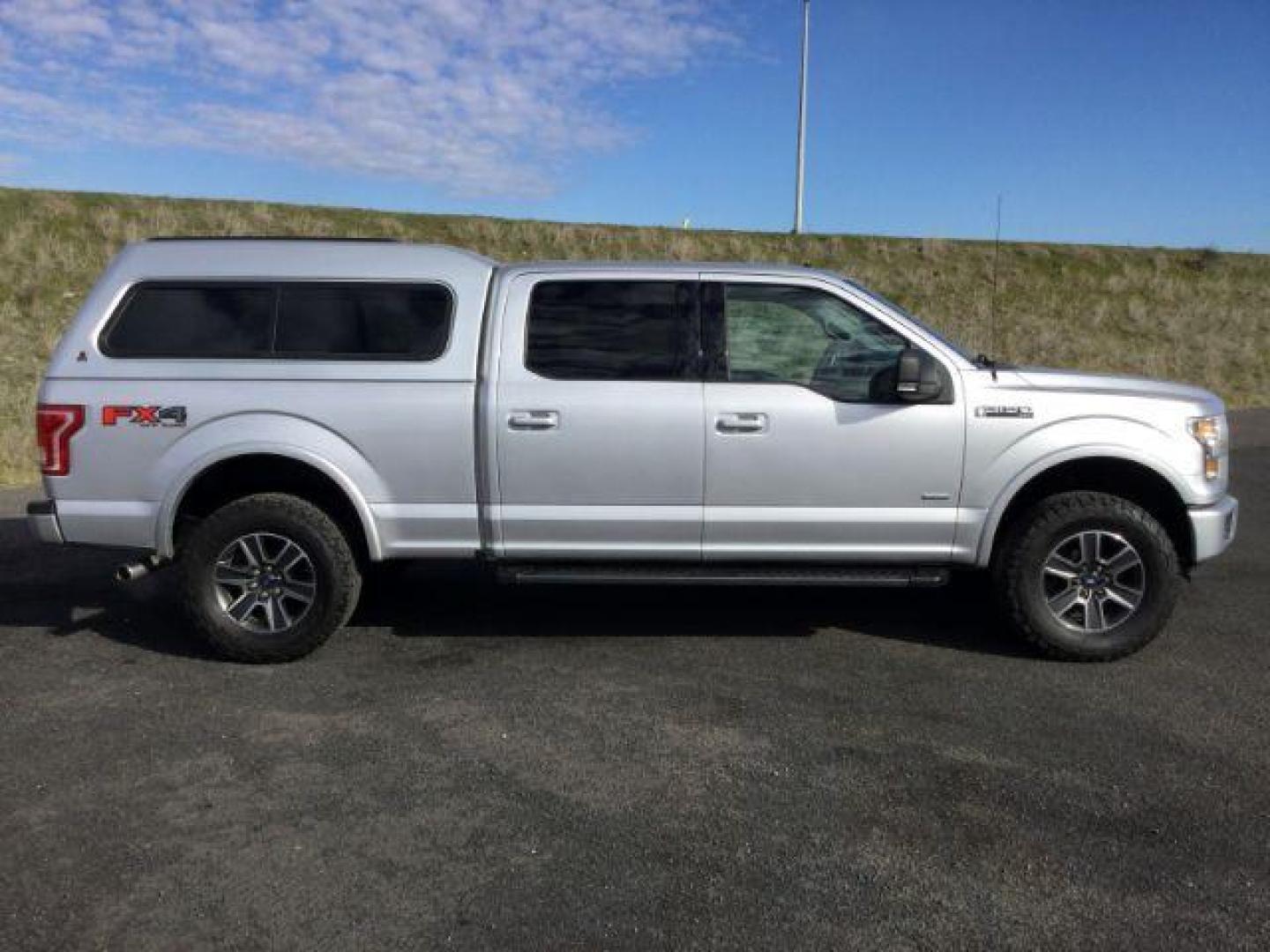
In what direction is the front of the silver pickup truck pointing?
to the viewer's right
